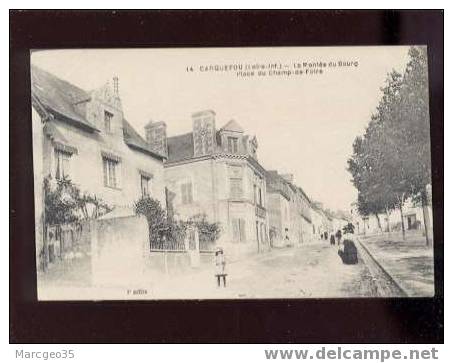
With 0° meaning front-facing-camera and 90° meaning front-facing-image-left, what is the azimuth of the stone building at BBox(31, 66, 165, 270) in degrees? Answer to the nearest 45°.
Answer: approximately 315°
